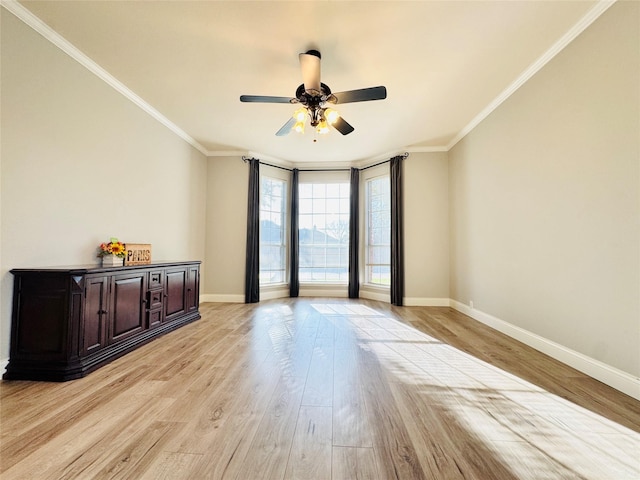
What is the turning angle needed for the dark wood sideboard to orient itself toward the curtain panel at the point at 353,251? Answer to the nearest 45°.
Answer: approximately 45° to its left

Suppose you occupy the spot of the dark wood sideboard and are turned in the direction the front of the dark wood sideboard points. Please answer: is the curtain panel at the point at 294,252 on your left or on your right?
on your left

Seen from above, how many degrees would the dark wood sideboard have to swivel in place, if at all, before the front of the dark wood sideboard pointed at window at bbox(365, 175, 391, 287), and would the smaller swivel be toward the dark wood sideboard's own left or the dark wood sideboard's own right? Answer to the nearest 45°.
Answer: approximately 45° to the dark wood sideboard's own left

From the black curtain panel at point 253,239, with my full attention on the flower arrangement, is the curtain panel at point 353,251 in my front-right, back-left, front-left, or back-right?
back-left

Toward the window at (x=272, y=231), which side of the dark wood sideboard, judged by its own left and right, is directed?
left

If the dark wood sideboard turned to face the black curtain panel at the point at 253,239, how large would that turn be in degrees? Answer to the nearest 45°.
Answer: approximately 90° to its left

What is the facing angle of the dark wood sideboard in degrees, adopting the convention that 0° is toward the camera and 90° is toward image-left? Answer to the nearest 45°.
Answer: approximately 315°
